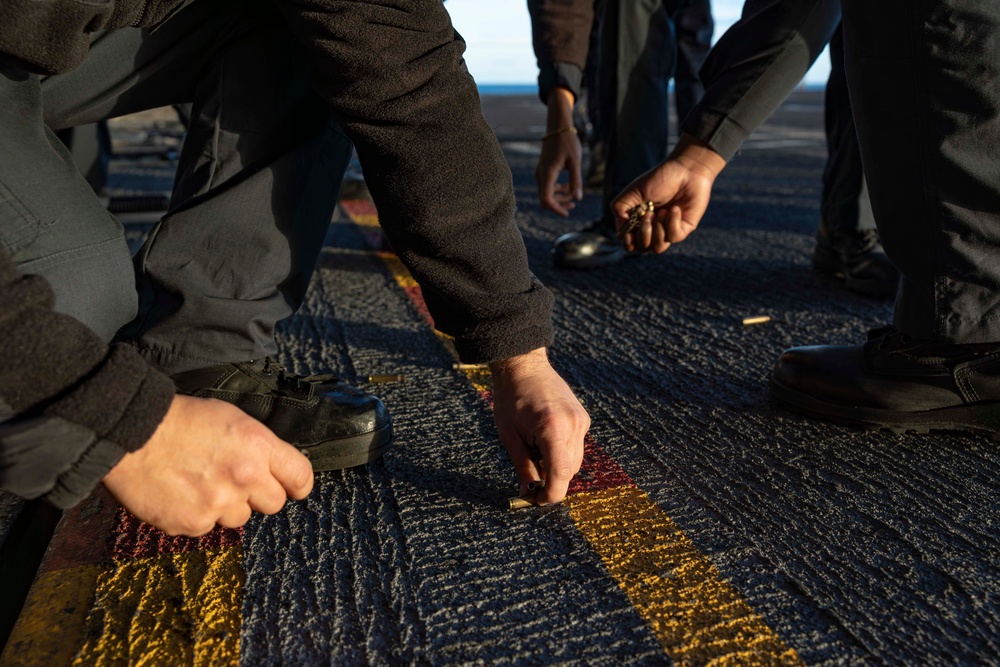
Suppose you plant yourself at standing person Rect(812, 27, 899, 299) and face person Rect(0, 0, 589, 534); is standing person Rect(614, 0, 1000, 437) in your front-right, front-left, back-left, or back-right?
front-left

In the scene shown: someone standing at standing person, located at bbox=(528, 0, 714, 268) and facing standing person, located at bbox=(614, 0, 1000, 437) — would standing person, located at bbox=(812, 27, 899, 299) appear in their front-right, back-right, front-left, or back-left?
front-left

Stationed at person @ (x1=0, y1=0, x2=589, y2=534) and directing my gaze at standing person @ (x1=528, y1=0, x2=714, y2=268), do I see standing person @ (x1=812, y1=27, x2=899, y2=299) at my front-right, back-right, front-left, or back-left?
front-right

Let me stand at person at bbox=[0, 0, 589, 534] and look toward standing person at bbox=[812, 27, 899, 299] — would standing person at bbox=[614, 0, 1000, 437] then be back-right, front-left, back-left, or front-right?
front-right

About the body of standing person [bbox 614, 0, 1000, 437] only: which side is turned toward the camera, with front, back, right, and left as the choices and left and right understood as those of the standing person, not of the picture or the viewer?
left

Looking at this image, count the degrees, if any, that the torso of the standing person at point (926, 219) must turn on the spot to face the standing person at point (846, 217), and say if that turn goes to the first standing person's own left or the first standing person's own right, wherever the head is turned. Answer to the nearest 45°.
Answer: approximately 90° to the first standing person's own right
